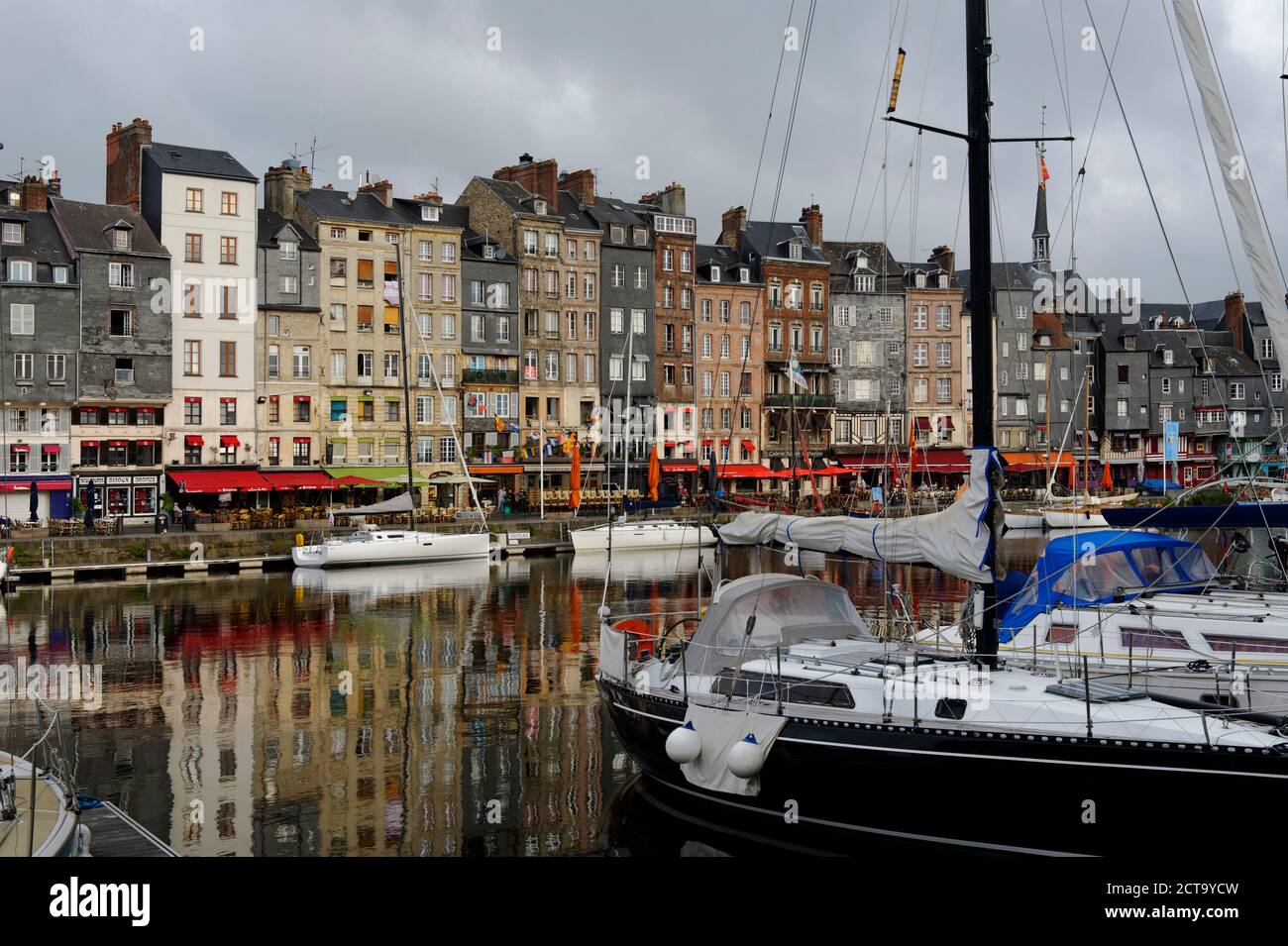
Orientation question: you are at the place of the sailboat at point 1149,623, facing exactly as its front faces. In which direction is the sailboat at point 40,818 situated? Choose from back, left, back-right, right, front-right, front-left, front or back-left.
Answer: back-right

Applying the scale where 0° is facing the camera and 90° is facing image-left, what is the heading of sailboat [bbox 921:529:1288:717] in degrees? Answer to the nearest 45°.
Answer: approximately 270°
